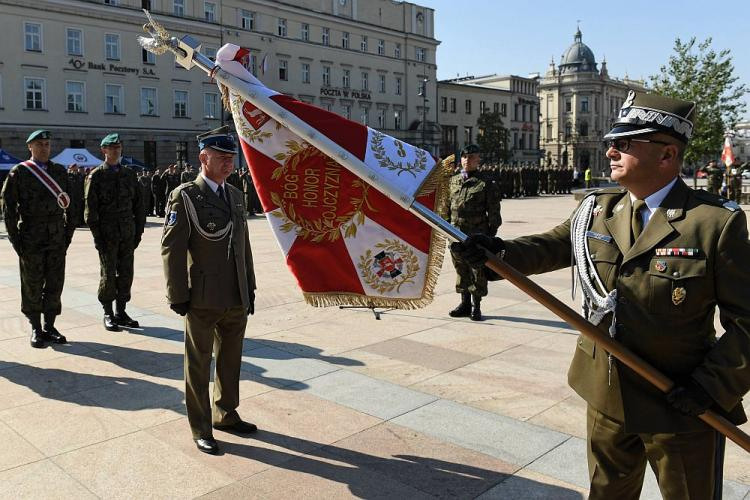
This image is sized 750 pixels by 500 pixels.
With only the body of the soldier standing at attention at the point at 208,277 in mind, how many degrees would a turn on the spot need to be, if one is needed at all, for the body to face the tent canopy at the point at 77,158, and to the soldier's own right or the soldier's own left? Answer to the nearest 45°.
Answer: approximately 135° to the soldier's own left

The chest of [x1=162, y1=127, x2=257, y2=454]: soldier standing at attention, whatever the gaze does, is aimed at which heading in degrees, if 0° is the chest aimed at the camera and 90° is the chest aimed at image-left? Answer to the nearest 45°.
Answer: approximately 315°

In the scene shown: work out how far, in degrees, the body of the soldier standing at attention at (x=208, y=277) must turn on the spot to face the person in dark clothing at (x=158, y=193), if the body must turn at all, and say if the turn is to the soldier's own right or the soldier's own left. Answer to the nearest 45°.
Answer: approximately 135° to the soldier's own left

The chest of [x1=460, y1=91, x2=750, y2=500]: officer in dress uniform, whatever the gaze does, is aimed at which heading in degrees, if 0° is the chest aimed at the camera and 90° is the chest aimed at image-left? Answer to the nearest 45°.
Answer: approximately 45°

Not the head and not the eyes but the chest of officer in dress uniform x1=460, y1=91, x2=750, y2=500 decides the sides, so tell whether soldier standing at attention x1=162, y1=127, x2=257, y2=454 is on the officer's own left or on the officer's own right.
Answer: on the officer's own right

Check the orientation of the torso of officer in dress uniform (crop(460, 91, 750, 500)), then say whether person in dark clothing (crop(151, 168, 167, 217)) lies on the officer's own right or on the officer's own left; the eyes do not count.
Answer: on the officer's own right

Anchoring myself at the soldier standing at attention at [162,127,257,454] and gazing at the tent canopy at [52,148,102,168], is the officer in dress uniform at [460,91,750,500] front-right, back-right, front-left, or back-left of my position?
back-right

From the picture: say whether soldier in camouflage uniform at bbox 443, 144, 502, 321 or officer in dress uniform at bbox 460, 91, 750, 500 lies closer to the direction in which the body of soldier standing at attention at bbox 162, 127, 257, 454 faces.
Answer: the officer in dress uniform
